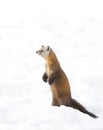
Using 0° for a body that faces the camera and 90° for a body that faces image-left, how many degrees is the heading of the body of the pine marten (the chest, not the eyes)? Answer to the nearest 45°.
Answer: approximately 90°
